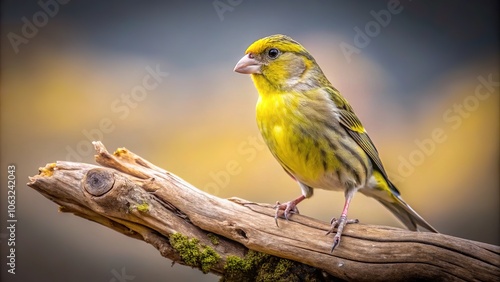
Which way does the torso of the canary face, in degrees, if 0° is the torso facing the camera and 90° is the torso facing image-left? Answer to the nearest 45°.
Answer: approximately 45°
